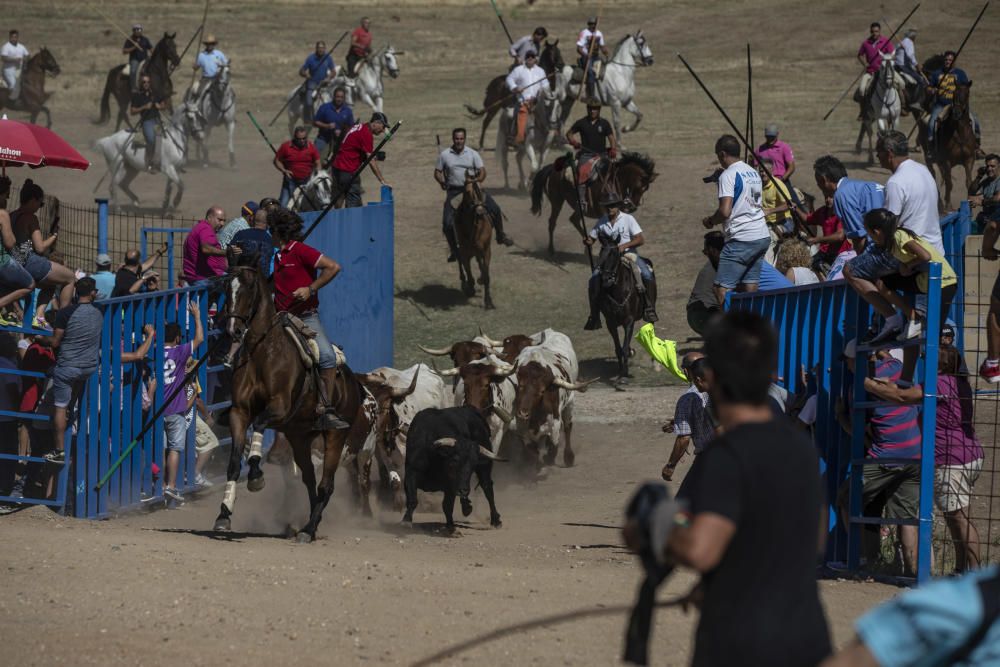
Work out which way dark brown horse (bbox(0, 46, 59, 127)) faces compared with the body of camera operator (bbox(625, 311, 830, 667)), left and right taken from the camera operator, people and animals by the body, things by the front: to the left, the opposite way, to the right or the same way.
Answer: to the right

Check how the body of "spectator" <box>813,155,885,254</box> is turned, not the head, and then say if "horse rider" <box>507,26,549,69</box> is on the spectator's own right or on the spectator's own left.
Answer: on the spectator's own right

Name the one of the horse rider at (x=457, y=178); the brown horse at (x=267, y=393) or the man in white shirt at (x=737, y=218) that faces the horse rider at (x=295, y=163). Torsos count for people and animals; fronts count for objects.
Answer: the man in white shirt

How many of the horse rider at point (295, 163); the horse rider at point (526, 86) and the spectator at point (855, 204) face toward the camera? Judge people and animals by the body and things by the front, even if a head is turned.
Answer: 2

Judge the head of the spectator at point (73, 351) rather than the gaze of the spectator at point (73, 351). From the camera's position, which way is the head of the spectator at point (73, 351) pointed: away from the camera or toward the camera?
away from the camera

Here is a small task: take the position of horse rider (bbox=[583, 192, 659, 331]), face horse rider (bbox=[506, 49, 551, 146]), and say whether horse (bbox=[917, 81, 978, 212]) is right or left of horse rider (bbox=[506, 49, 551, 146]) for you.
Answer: right
